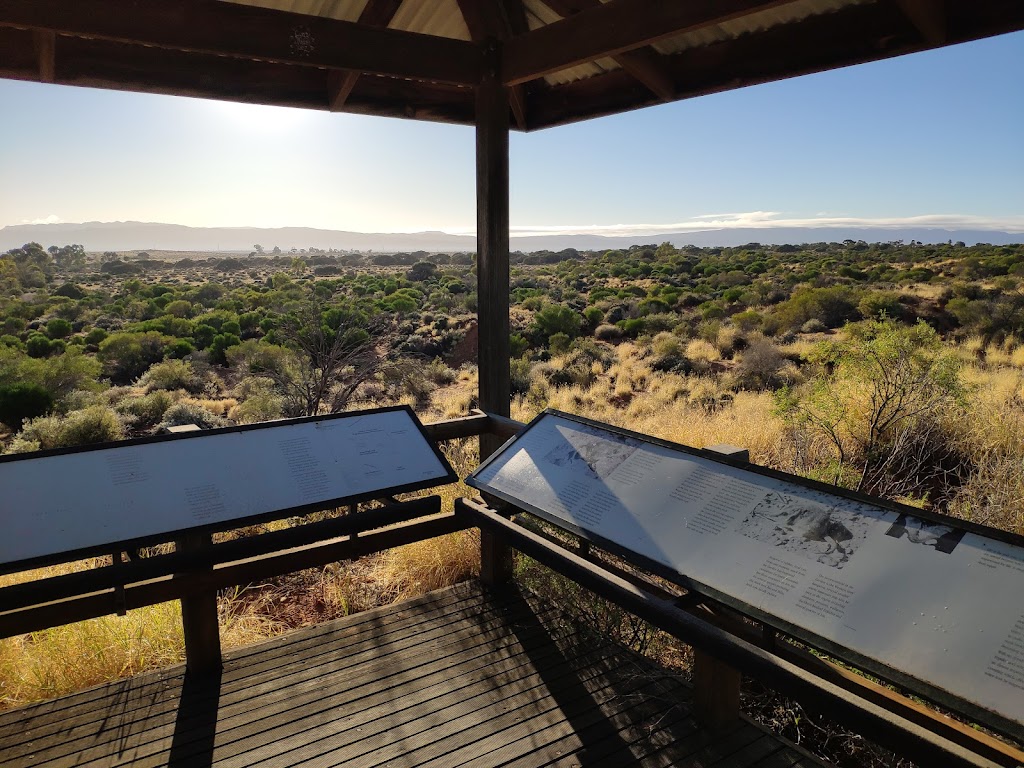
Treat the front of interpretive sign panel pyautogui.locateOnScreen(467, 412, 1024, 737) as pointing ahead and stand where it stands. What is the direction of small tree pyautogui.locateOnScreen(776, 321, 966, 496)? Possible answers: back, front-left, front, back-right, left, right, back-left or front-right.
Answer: back-right

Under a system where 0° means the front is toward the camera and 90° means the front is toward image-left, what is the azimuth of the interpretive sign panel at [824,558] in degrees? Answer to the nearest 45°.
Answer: approximately 45°

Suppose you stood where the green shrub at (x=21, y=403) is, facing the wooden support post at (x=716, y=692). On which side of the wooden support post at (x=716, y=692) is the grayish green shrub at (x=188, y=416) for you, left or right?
left

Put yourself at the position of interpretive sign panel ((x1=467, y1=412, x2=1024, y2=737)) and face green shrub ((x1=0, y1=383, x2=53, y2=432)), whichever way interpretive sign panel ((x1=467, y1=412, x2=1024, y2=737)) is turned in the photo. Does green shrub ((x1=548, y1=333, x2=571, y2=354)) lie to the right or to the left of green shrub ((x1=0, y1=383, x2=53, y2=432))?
right

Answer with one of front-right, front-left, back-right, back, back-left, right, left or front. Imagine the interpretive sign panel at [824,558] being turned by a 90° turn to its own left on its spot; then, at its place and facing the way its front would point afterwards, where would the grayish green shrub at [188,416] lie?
back

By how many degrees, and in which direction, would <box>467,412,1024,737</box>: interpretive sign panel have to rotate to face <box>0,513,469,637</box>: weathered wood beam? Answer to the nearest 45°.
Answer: approximately 45° to its right

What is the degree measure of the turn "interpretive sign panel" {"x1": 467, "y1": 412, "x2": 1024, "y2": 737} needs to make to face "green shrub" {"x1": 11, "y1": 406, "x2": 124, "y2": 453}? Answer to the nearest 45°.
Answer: approximately 90° to its right

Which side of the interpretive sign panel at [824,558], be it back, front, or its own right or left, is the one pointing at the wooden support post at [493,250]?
right

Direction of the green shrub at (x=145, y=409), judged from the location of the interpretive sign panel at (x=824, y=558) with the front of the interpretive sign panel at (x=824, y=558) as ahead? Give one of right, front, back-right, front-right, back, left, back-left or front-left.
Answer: right
